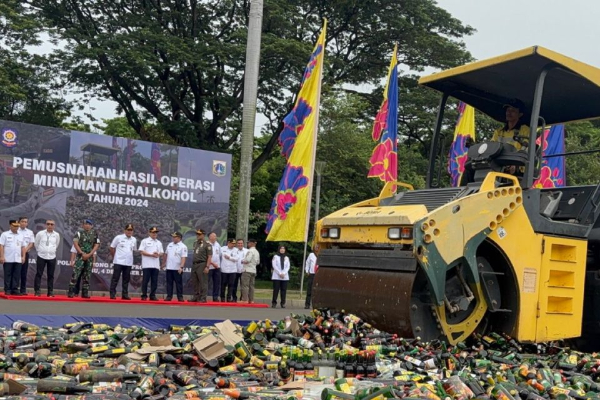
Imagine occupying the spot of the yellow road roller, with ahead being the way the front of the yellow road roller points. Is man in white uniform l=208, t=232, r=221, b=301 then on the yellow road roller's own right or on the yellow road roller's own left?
on the yellow road roller's own right

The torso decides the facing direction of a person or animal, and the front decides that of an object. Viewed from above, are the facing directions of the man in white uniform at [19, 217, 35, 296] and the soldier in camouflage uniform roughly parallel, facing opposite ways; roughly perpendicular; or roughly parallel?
roughly parallel

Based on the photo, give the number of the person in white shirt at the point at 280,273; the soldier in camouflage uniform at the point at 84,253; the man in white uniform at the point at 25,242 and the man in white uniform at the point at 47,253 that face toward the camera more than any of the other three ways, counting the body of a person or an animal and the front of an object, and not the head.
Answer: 4

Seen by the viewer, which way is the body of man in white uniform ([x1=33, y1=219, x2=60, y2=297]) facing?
toward the camera

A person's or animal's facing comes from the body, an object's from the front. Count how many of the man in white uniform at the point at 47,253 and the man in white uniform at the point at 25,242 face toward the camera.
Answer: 2

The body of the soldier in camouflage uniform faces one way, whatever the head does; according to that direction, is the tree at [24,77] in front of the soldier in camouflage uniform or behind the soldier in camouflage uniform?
behind

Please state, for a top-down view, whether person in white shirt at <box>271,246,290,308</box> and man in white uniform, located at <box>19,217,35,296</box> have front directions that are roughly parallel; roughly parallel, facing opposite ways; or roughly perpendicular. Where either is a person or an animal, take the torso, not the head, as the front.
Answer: roughly parallel

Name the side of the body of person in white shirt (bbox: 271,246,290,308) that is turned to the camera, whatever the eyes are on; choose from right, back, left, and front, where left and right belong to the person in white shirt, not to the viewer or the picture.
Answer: front

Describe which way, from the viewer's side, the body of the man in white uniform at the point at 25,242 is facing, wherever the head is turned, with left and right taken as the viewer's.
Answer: facing the viewer
